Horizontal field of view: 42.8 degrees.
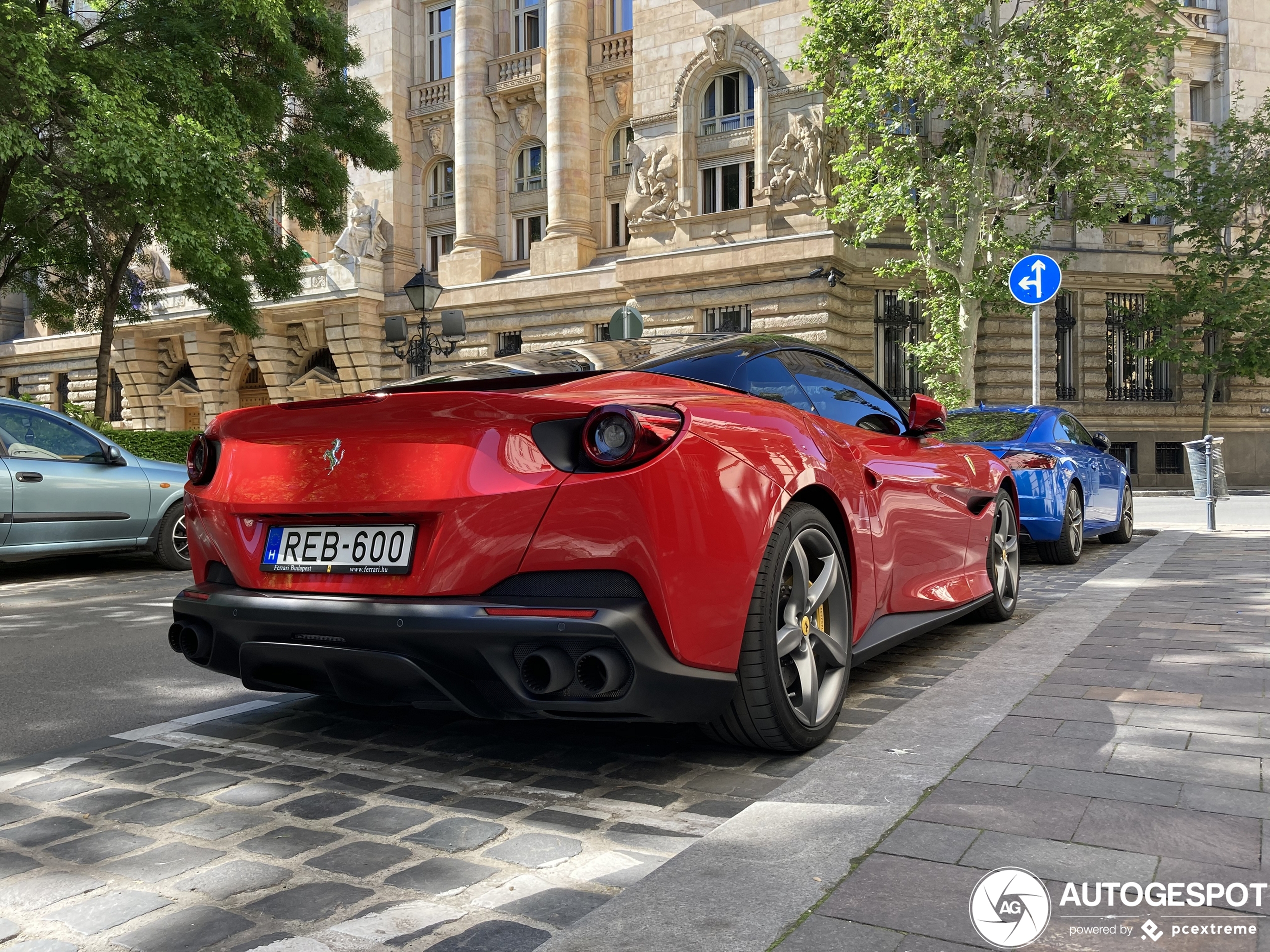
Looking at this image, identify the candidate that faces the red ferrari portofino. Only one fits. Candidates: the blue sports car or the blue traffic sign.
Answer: the blue traffic sign

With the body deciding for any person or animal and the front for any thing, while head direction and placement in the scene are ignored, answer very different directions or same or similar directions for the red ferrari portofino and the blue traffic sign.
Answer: very different directions

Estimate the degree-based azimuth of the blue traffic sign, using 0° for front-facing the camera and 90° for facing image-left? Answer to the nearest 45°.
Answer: approximately 0°

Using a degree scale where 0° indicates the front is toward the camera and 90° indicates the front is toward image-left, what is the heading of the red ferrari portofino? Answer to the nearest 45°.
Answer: approximately 225°
